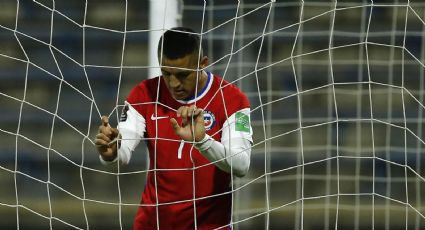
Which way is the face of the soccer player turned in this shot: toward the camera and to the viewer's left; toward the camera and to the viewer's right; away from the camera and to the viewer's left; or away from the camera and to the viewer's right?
toward the camera and to the viewer's left

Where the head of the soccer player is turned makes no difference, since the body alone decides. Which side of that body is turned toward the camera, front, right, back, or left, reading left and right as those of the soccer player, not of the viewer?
front
